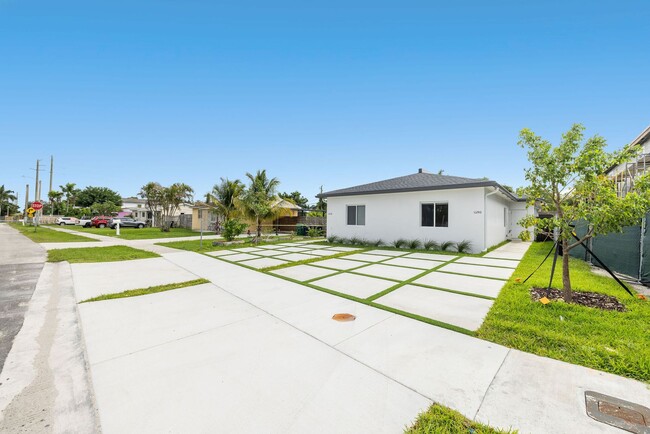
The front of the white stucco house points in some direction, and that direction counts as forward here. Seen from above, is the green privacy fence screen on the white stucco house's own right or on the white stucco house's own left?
on the white stucco house's own left

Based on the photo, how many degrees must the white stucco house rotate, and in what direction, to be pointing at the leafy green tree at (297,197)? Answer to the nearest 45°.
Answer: approximately 90° to its right

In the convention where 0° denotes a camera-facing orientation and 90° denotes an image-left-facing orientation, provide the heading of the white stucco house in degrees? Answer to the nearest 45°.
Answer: approximately 45°

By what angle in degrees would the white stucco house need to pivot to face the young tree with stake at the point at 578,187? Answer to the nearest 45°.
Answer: approximately 45° to its left

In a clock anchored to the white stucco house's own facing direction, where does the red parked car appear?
The red parked car is roughly at 2 o'clock from the white stucco house.

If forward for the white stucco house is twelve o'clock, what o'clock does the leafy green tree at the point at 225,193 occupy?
The leafy green tree is roughly at 2 o'clock from the white stucco house.
